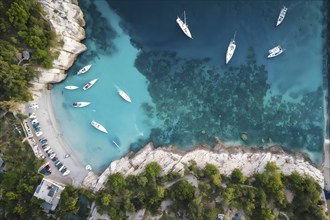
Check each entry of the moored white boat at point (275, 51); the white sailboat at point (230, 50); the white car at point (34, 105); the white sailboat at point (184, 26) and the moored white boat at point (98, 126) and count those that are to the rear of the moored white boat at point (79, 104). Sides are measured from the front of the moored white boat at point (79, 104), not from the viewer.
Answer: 1

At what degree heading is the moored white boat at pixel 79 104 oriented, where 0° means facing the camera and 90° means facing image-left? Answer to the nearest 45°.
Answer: approximately 270°

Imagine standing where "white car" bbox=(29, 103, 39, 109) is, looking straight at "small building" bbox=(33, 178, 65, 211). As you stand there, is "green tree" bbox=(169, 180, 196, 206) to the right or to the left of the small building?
left

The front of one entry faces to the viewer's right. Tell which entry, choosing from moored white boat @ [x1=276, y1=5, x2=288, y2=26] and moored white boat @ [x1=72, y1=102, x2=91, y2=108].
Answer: moored white boat @ [x1=72, y1=102, x2=91, y2=108]

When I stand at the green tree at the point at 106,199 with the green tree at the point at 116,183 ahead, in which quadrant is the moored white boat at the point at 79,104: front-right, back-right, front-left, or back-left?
front-left

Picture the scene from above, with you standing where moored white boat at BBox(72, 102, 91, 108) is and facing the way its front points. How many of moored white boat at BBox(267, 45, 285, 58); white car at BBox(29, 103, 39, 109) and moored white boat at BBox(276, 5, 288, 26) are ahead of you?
2

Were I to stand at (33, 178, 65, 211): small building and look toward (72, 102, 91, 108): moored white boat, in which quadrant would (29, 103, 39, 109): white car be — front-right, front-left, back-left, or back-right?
front-left

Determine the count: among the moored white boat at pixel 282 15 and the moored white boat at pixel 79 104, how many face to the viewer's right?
1

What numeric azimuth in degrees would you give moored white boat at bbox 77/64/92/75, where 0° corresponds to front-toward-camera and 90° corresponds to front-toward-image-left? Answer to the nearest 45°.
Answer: approximately 225°
